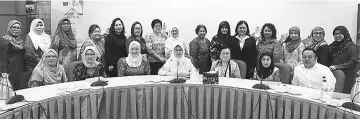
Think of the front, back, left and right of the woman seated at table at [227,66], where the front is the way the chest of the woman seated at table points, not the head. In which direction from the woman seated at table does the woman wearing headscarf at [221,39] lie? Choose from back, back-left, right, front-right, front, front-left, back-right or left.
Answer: back

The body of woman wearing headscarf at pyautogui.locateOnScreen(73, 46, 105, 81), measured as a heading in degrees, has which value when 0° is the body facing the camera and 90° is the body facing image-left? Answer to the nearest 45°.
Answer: approximately 0°

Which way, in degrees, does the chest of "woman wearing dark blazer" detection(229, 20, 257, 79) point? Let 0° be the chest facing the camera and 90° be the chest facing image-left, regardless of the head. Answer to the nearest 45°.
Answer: approximately 0°

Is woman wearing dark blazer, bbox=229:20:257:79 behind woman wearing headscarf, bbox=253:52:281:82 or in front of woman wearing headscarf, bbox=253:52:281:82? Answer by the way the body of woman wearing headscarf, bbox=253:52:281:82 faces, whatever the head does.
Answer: behind
